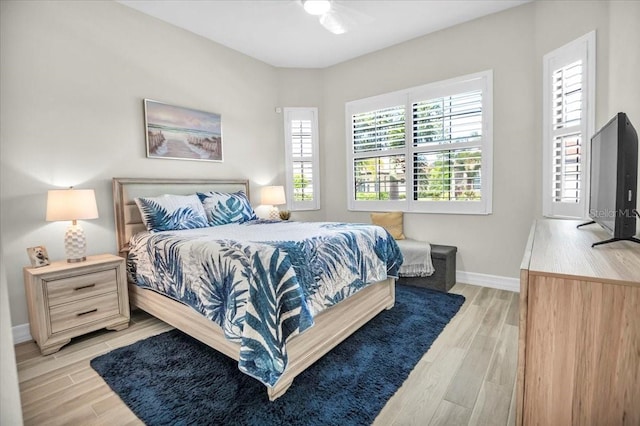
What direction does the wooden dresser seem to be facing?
to the viewer's left

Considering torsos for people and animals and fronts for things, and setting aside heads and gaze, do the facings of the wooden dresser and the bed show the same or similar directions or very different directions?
very different directions

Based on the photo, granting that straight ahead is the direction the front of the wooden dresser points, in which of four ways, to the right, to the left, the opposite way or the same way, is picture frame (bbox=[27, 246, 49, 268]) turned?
the opposite way

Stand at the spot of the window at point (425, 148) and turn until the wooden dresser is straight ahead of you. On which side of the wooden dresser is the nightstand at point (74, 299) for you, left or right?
right

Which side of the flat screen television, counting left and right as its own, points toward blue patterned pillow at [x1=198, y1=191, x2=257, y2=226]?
front

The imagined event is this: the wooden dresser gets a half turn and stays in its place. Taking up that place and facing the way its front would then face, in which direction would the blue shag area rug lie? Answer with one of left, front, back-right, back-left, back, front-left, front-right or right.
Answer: back

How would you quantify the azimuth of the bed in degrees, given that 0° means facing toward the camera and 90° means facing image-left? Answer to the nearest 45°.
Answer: approximately 315°

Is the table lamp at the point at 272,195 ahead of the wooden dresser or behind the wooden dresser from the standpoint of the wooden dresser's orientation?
ahead

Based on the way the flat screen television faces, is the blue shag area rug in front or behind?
in front

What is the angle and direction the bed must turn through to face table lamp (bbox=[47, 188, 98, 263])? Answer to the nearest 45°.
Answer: approximately 135° to its right

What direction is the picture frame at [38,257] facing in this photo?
toward the camera

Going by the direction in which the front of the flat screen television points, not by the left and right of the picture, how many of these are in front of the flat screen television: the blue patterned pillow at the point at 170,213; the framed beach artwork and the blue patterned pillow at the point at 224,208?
3

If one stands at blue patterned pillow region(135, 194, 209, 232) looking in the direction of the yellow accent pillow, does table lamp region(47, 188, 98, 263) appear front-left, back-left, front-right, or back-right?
back-right

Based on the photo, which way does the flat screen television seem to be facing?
to the viewer's left
